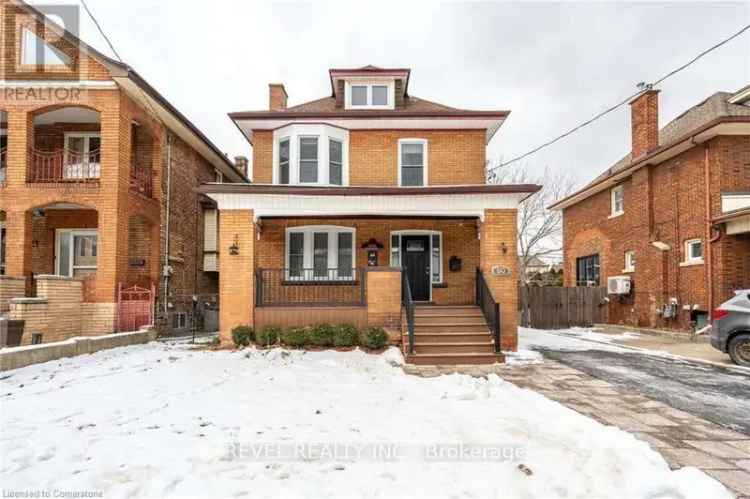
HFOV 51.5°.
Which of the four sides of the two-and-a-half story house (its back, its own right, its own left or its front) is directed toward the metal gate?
right

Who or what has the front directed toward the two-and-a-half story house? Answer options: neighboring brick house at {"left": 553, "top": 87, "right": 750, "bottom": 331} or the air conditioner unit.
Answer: the air conditioner unit

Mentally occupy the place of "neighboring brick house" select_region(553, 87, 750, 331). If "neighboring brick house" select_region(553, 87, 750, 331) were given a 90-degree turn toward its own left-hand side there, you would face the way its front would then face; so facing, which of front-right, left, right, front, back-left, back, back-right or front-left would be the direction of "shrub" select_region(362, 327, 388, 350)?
back

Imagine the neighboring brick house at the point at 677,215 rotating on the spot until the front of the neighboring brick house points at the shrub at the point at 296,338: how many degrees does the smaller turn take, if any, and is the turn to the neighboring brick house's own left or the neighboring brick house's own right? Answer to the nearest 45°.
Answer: approximately 90° to the neighboring brick house's own right

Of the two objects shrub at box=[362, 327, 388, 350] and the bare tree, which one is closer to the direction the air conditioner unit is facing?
the shrub

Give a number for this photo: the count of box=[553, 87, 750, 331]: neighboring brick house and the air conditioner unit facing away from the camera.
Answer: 0

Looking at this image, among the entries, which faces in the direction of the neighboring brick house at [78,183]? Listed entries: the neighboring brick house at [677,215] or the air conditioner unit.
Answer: the air conditioner unit

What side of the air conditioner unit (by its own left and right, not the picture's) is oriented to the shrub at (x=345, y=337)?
front

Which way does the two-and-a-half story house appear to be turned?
toward the camera

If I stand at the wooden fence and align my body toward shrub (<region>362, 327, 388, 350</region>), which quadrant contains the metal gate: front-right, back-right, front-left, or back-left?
front-right

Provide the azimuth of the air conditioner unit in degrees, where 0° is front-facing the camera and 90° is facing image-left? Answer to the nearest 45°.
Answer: approximately 45°

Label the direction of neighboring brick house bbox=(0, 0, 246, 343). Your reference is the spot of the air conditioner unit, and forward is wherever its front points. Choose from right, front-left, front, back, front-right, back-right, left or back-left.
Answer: front

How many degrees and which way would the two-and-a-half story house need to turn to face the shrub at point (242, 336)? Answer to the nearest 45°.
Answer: approximately 45° to its right

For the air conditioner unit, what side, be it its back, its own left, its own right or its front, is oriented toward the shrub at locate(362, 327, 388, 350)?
front

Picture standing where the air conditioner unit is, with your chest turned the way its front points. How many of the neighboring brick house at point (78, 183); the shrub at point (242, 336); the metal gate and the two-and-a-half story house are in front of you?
4

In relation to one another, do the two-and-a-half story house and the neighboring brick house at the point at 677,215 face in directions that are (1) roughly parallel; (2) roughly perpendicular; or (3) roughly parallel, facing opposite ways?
roughly parallel

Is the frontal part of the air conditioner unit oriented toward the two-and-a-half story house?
yes

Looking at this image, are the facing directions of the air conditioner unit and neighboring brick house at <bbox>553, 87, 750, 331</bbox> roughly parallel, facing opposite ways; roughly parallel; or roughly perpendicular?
roughly perpendicular
